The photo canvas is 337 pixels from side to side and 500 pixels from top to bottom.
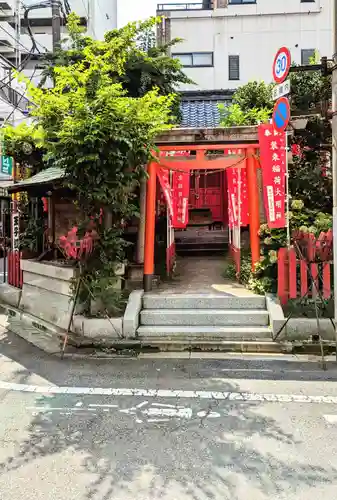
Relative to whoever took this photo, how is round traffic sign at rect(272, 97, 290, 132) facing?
facing the viewer and to the left of the viewer

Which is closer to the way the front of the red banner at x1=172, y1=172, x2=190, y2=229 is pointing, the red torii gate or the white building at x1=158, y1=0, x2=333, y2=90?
the red torii gate

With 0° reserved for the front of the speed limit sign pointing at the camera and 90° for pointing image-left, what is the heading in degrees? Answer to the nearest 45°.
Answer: approximately 45°

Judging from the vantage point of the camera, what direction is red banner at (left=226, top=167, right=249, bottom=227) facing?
facing the viewer

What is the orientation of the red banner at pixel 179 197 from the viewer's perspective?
toward the camera
